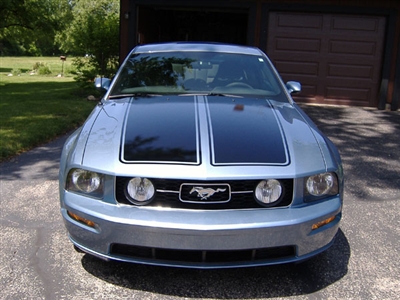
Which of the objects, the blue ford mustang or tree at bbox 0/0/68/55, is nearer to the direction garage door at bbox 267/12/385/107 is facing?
the blue ford mustang

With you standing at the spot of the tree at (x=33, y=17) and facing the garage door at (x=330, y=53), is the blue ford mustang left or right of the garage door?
right

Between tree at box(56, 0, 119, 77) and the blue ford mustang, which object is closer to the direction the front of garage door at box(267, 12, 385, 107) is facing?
the blue ford mustang

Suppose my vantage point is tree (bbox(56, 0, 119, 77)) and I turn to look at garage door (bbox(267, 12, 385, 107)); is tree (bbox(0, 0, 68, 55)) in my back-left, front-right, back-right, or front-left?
back-left

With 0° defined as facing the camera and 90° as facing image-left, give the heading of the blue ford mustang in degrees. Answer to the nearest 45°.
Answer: approximately 0°

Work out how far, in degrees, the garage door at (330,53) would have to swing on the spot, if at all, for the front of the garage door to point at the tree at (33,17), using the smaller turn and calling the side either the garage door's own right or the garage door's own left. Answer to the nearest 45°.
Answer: approximately 90° to the garage door's own right

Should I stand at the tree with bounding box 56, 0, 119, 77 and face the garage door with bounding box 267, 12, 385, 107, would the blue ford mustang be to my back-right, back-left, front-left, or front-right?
front-right

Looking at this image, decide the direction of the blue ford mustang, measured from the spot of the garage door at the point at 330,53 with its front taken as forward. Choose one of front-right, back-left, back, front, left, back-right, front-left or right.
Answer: front

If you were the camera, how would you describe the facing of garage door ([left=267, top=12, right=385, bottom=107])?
facing the viewer

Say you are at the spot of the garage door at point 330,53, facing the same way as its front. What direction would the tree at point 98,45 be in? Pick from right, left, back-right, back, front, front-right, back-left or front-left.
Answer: right

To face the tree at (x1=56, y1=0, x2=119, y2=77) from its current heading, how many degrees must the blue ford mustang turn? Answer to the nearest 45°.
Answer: approximately 180°

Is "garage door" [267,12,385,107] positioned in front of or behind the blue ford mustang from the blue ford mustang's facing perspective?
behind

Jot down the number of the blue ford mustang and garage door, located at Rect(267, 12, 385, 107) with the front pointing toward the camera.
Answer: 2

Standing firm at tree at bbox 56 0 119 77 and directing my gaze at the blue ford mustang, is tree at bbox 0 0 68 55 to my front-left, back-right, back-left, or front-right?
back-right
